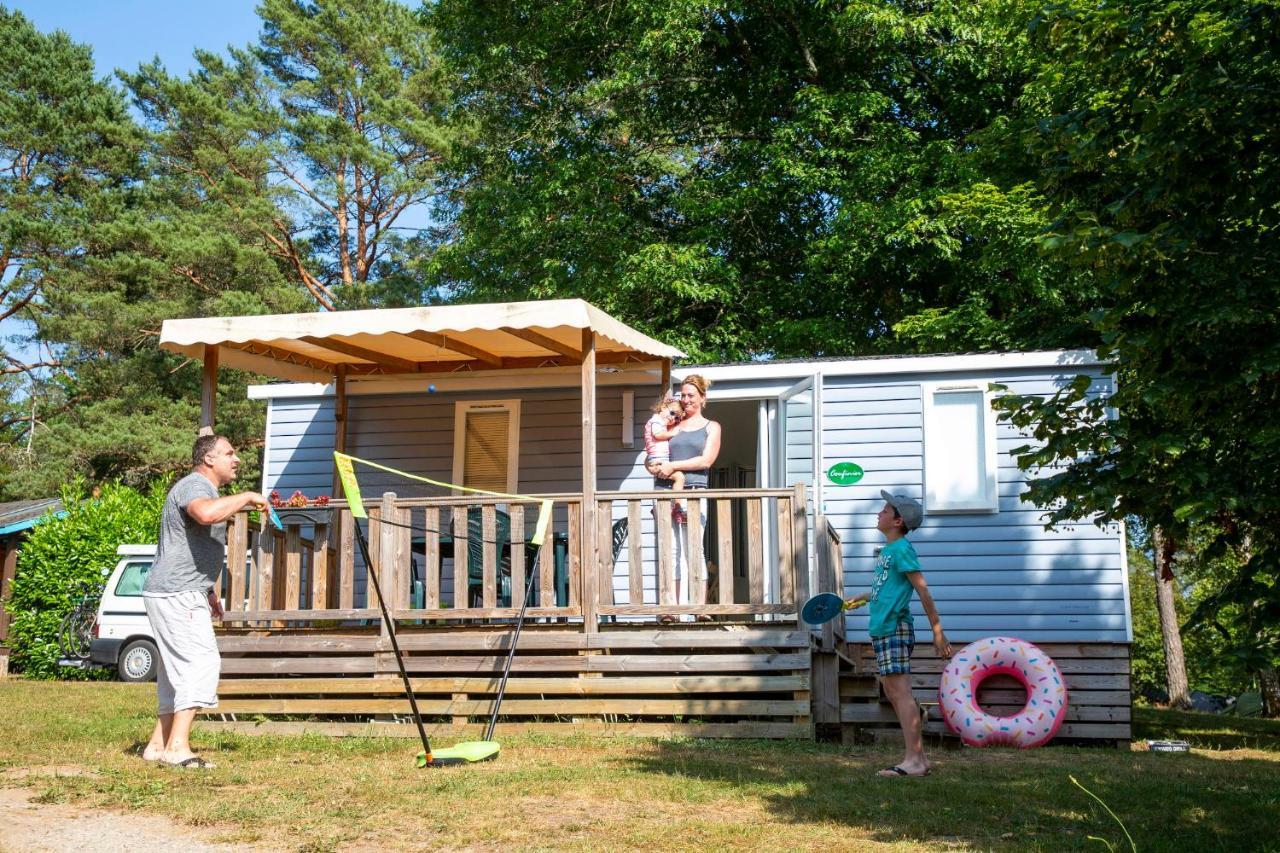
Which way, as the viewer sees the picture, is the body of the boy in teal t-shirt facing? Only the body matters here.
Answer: to the viewer's left

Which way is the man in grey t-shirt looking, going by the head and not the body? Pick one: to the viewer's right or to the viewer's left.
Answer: to the viewer's right

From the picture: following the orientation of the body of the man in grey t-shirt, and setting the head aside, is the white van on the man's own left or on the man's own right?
on the man's own left

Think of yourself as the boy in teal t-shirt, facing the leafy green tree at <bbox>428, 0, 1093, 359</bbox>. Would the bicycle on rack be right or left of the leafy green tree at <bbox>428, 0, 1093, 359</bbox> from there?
left

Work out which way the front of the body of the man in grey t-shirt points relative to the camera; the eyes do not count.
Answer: to the viewer's right

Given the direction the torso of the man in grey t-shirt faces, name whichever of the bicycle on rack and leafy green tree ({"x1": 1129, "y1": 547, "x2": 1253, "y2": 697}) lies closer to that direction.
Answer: the leafy green tree
